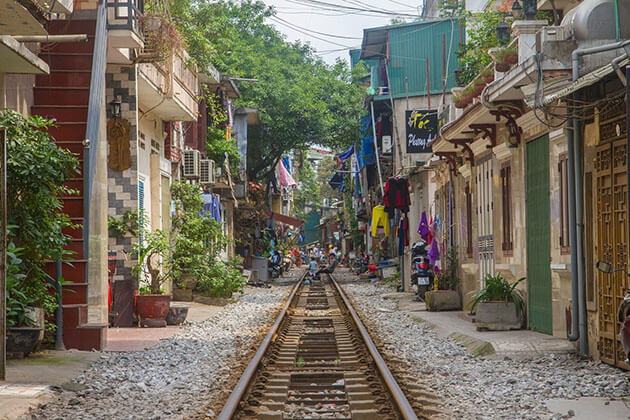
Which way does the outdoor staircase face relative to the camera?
toward the camera

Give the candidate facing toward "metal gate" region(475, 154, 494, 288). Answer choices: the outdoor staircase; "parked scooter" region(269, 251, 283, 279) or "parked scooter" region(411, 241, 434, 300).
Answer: "parked scooter" region(269, 251, 283, 279)

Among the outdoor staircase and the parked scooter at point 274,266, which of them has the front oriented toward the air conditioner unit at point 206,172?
the parked scooter

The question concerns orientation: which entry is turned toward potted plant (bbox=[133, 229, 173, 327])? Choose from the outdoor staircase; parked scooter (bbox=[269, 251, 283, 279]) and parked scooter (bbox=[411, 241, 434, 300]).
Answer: parked scooter (bbox=[269, 251, 283, 279])

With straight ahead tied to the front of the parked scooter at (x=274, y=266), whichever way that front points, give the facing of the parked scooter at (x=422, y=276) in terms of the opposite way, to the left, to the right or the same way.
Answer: the opposite way

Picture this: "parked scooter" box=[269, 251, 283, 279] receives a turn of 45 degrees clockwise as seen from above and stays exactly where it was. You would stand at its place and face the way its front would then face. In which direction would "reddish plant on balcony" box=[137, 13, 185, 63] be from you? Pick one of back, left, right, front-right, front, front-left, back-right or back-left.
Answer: front-left

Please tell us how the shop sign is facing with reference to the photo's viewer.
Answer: facing the viewer

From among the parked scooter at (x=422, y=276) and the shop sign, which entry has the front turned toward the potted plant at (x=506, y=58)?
the shop sign

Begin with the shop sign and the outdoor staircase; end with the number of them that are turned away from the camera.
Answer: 0

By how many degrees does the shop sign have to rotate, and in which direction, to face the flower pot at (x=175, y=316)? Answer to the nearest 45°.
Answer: approximately 45° to its right
